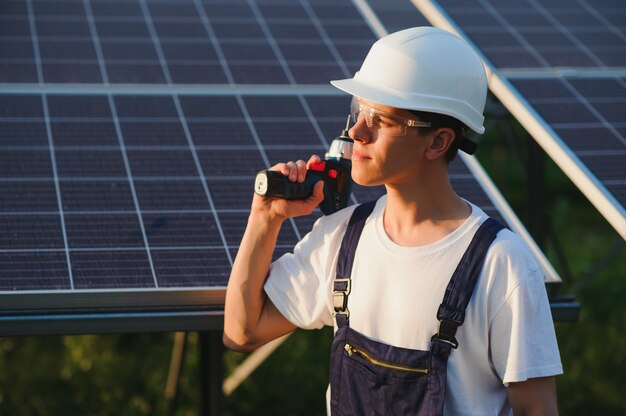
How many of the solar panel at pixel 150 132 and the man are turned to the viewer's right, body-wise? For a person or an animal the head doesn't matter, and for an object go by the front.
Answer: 0

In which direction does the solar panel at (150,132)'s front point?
toward the camera

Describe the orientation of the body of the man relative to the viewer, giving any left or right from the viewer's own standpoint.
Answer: facing the viewer and to the left of the viewer

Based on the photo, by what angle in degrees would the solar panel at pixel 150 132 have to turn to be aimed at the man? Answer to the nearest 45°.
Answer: approximately 45° to its left

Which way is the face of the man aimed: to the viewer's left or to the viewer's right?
to the viewer's left

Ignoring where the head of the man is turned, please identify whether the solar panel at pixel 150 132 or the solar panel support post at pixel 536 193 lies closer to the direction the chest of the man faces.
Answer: the solar panel

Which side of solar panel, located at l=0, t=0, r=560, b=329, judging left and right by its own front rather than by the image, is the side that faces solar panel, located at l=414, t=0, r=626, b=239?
left
